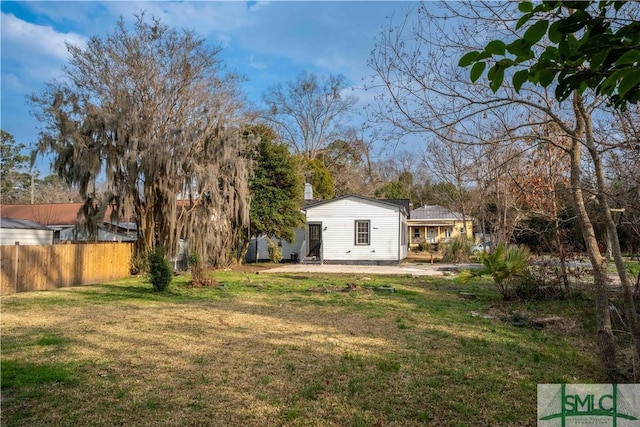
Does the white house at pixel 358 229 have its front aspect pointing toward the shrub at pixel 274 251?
no

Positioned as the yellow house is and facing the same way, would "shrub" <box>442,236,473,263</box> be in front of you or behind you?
in front

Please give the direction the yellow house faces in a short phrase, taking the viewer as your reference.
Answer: facing the viewer

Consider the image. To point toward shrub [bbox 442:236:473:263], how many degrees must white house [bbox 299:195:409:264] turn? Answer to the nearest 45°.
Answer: approximately 90° to its left

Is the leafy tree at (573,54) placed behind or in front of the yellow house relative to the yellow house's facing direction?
in front
